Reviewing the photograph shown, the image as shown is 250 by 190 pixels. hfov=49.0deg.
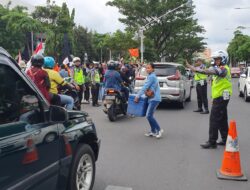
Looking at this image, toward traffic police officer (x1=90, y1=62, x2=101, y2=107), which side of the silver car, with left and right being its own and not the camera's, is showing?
left

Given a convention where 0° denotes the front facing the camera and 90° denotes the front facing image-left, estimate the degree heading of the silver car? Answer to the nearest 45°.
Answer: approximately 180°

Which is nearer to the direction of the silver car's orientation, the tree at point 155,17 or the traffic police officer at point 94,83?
the tree

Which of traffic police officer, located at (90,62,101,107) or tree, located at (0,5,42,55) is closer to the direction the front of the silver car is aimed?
the tree

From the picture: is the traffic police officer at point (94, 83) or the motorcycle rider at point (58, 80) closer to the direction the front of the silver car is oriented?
the traffic police officer

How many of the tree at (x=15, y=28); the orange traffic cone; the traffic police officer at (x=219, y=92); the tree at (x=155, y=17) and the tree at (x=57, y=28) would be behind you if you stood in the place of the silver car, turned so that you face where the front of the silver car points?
2

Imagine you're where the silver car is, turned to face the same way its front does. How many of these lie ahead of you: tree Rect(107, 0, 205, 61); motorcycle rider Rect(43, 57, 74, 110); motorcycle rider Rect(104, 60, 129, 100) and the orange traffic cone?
1

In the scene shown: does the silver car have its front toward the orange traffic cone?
no

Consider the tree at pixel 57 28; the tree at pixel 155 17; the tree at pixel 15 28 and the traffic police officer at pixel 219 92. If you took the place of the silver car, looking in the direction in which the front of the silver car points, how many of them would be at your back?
1

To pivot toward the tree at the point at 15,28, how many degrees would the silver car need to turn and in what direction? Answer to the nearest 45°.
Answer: approximately 45° to its left

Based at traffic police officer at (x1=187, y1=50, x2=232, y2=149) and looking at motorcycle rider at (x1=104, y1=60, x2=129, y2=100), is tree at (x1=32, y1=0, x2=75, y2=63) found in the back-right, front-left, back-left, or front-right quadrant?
front-right

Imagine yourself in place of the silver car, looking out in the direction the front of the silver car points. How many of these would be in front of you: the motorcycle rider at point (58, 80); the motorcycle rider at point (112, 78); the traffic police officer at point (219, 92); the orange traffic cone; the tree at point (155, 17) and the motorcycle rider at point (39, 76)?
1

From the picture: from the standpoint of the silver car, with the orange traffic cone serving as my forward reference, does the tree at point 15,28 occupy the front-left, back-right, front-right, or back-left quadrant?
back-right

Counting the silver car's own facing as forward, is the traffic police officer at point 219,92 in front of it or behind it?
behind

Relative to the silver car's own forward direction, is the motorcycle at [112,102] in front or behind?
behind

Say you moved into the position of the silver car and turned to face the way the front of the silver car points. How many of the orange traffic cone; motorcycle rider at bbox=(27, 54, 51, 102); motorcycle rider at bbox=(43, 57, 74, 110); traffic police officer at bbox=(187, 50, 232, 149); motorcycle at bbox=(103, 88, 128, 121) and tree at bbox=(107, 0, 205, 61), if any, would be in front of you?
1

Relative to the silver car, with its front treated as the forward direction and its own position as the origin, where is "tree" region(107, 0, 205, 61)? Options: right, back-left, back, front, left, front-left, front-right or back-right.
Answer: front
